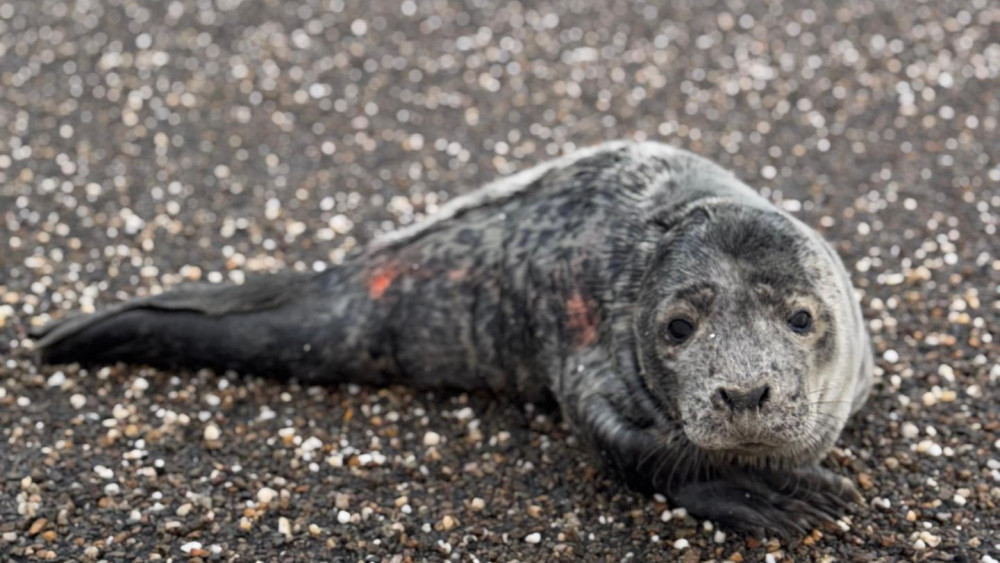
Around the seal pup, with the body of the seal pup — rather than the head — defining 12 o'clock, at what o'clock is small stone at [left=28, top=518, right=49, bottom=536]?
The small stone is roughly at 4 o'clock from the seal pup.

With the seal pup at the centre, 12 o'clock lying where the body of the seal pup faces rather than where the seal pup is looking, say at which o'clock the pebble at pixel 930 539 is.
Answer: The pebble is roughly at 12 o'clock from the seal pup.

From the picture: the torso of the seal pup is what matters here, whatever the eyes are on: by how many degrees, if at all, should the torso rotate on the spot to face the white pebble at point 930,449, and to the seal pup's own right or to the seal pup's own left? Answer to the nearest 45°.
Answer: approximately 45° to the seal pup's own left

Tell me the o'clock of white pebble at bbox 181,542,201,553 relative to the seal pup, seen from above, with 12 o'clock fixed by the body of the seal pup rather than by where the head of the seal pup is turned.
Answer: The white pebble is roughly at 4 o'clock from the seal pup.

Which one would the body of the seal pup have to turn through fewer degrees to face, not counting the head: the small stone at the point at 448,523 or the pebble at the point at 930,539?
the pebble

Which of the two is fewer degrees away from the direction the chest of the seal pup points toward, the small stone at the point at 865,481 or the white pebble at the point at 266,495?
the small stone

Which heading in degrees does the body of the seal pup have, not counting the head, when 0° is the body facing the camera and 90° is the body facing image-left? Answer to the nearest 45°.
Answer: approximately 315°

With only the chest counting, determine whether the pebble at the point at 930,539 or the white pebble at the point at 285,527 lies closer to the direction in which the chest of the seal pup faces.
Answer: the pebble

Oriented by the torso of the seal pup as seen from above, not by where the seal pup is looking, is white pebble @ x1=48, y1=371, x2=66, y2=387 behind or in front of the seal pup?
behind
